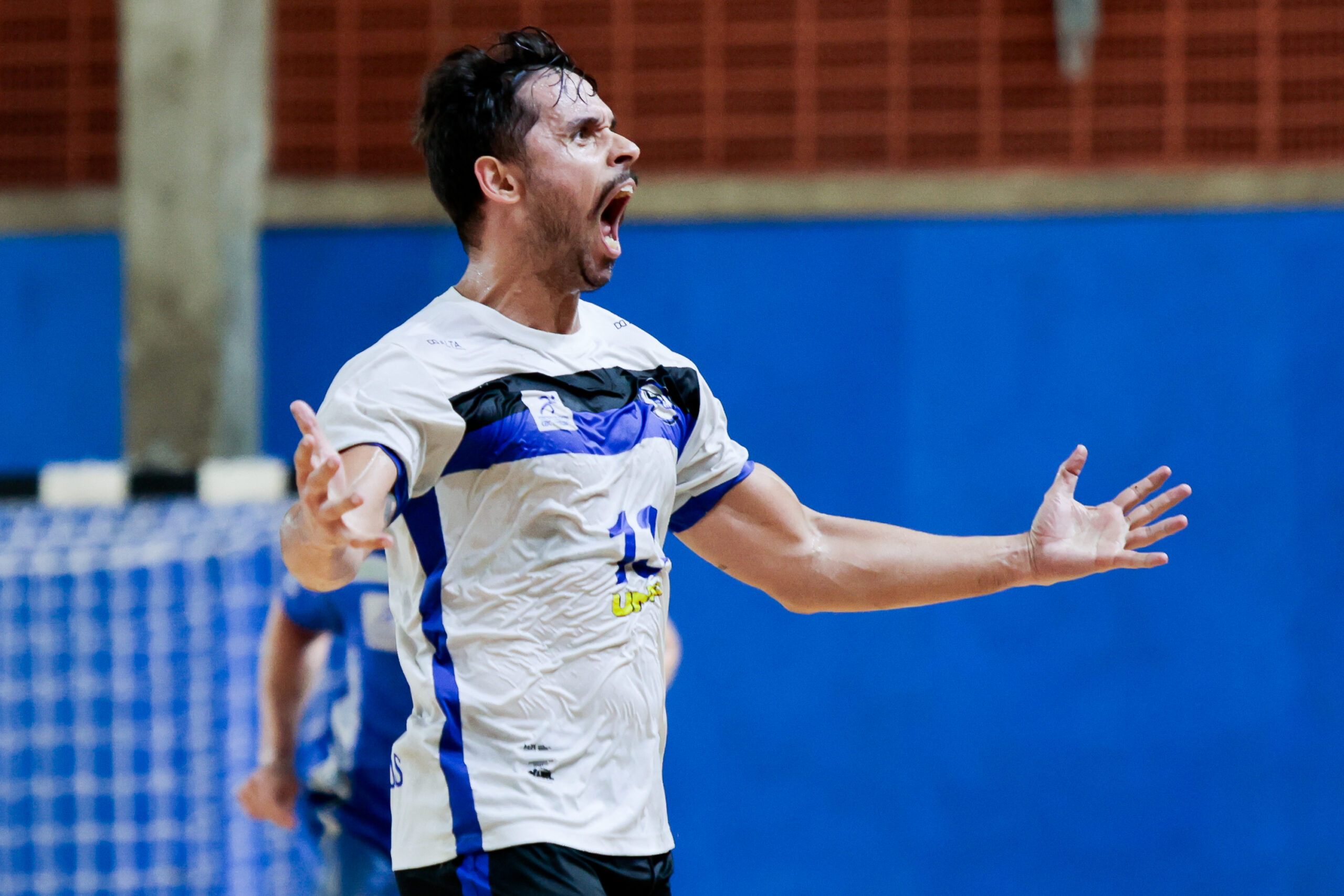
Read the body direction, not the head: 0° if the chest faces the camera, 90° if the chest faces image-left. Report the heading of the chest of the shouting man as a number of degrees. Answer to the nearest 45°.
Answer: approximately 315°

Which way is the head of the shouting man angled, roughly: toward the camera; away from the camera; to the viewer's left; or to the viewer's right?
to the viewer's right

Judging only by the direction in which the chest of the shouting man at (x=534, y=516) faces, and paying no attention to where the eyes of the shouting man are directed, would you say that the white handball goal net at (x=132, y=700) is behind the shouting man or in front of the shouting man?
behind
